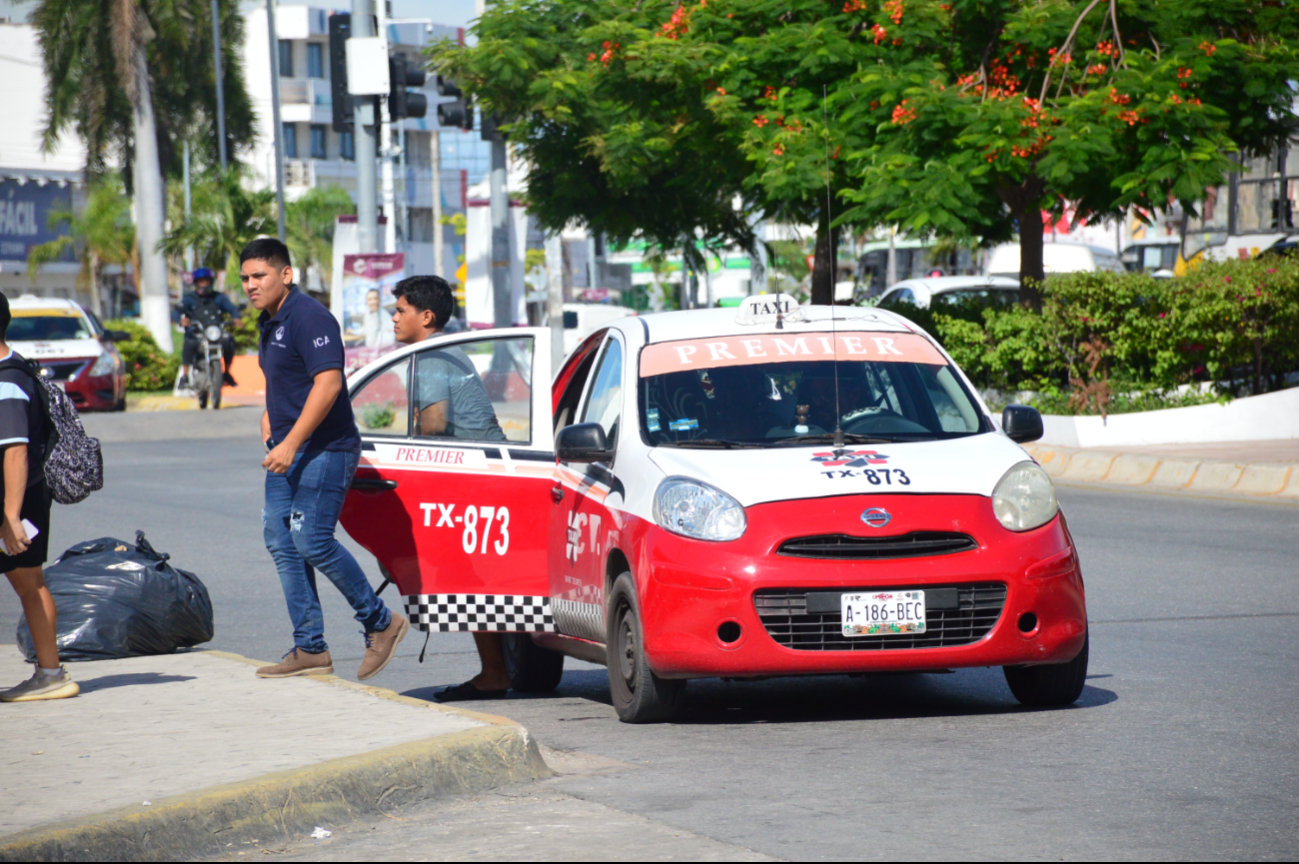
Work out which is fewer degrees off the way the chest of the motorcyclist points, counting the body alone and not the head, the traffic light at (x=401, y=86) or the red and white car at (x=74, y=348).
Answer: the traffic light

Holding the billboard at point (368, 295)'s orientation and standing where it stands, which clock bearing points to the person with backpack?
The person with backpack is roughly at 12 o'clock from the billboard.

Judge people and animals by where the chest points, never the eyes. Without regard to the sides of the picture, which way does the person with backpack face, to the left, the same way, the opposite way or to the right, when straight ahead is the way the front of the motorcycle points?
to the right

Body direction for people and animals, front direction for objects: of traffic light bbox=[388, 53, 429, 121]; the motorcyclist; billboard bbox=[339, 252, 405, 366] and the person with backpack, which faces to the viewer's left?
the person with backpack

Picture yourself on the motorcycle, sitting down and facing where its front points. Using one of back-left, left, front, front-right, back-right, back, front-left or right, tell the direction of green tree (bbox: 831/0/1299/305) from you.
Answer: front-left

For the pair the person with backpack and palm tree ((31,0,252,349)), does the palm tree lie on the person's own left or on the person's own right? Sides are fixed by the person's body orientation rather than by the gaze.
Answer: on the person's own right

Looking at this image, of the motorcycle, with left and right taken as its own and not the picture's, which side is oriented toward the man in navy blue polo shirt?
front

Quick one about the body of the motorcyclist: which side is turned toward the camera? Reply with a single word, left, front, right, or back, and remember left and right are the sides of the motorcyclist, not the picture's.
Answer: front

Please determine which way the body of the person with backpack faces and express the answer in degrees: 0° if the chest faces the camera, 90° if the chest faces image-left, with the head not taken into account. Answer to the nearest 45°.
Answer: approximately 90°

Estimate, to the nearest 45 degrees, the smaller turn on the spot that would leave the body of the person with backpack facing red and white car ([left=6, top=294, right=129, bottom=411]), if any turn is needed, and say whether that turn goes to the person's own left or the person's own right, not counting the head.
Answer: approximately 90° to the person's own right

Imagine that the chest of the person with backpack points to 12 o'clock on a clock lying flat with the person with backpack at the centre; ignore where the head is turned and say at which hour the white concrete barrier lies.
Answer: The white concrete barrier is roughly at 5 o'clock from the person with backpack.

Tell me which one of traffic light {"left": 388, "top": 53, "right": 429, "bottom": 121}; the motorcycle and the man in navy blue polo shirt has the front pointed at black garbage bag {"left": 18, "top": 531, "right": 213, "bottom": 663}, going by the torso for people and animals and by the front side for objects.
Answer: the motorcycle
